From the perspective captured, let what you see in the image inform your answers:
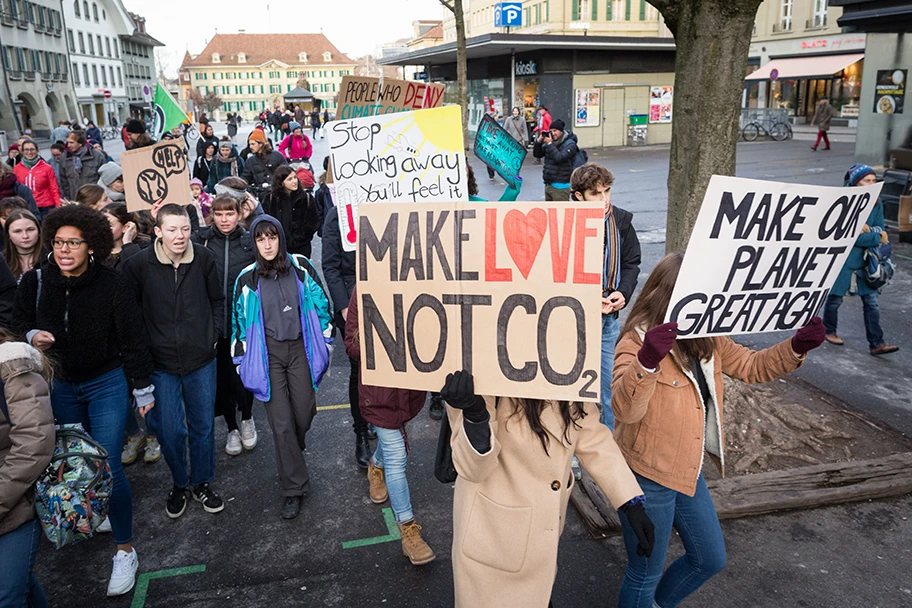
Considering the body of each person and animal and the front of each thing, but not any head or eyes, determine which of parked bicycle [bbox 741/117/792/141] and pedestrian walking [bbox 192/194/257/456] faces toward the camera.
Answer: the pedestrian walking

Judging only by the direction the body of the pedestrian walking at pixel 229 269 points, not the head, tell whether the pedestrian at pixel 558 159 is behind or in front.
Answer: behind

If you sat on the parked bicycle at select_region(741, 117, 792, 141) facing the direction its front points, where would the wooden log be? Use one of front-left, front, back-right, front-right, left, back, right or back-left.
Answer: left

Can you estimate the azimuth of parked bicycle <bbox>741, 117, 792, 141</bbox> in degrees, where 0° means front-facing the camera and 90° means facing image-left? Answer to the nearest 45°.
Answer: approximately 90°

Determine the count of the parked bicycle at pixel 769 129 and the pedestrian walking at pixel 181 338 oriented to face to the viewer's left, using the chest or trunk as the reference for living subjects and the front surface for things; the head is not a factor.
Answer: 1

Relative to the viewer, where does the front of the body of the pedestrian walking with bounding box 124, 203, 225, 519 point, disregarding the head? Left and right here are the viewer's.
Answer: facing the viewer

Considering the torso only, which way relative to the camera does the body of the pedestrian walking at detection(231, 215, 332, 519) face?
toward the camera

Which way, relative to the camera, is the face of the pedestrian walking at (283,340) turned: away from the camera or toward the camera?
toward the camera

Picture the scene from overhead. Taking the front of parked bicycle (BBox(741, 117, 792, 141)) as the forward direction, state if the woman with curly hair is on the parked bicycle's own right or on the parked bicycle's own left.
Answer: on the parked bicycle's own left

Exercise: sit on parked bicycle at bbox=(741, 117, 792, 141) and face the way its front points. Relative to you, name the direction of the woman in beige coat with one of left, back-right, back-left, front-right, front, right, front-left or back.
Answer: left

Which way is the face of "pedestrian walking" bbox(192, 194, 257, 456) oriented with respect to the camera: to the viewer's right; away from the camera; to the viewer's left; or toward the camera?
toward the camera

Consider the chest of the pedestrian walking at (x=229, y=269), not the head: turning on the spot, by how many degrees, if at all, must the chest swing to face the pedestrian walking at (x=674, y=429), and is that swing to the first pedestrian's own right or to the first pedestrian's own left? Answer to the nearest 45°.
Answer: approximately 45° to the first pedestrian's own left

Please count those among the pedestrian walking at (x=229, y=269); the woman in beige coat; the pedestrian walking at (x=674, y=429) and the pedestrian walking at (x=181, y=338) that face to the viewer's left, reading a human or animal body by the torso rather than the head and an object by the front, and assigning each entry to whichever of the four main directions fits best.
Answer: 0

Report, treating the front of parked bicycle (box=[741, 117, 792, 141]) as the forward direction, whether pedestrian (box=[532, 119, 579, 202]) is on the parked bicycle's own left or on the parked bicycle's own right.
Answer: on the parked bicycle's own left

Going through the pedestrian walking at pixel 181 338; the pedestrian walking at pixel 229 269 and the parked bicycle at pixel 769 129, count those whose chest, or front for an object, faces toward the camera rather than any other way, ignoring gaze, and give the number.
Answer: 2
